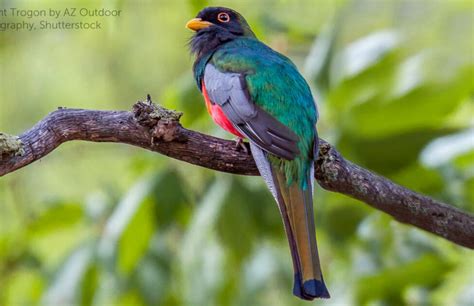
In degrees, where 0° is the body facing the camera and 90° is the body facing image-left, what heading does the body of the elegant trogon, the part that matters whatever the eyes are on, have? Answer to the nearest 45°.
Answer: approximately 135°

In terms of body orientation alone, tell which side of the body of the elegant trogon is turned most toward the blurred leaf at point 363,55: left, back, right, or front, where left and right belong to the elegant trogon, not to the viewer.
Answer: right
